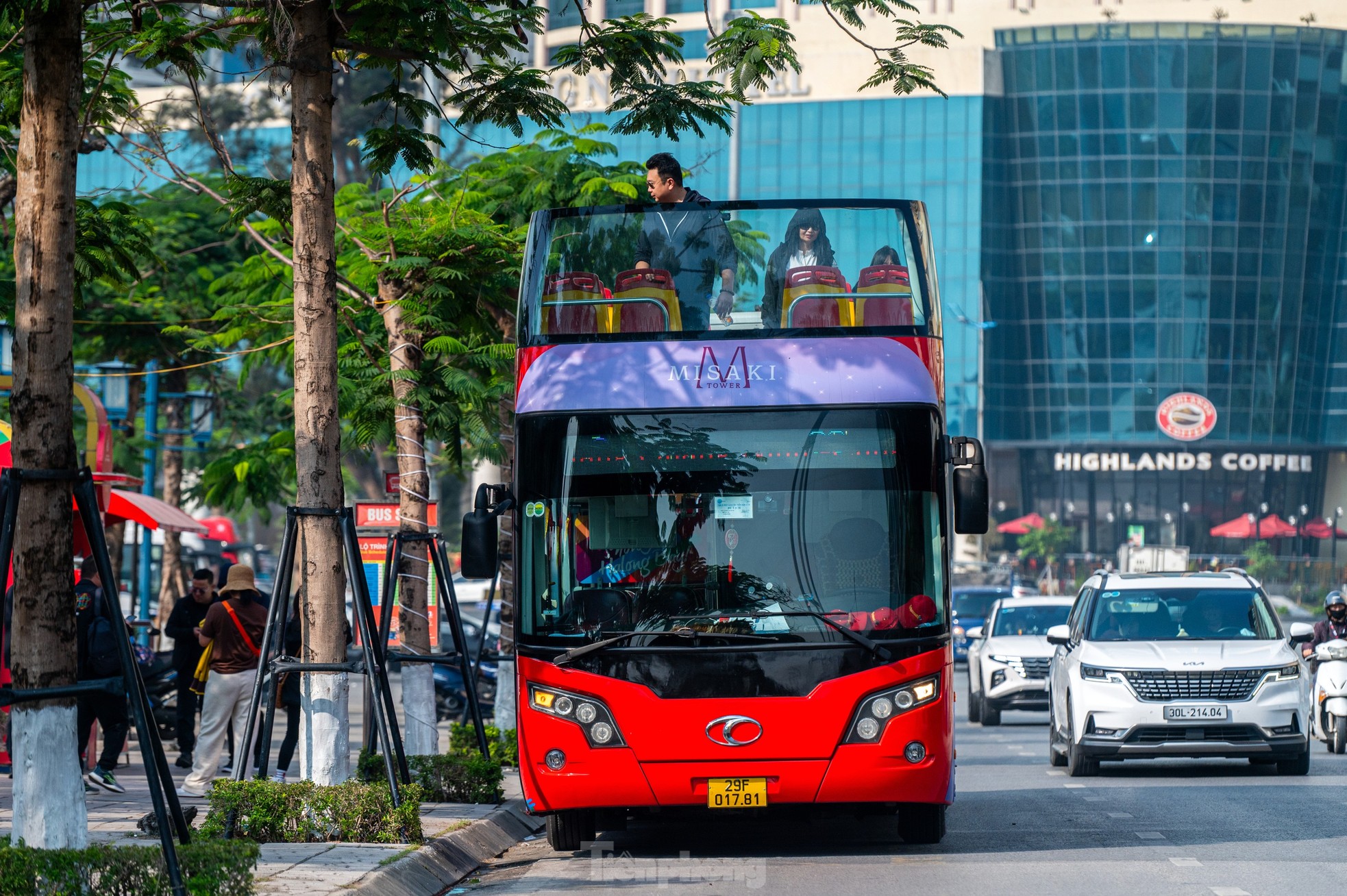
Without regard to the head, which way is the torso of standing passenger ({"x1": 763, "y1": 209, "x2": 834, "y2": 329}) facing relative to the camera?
toward the camera

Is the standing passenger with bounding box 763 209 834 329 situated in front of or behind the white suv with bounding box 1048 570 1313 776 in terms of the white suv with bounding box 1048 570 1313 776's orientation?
in front

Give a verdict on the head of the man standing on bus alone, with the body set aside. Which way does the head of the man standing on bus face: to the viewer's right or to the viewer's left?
to the viewer's left

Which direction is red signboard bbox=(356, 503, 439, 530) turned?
toward the camera

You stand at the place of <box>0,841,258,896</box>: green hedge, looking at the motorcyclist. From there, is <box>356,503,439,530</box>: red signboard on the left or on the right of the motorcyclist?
left

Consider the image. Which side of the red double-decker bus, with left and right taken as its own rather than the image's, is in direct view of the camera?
front

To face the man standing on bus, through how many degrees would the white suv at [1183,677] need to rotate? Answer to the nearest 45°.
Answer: approximately 45° to its right

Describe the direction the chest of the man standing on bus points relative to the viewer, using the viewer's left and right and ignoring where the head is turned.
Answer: facing the viewer and to the left of the viewer

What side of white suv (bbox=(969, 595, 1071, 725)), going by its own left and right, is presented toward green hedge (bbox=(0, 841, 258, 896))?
front

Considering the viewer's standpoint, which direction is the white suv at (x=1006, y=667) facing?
facing the viewer

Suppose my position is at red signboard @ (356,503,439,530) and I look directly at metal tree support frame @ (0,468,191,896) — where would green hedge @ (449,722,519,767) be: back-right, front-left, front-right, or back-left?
front-left

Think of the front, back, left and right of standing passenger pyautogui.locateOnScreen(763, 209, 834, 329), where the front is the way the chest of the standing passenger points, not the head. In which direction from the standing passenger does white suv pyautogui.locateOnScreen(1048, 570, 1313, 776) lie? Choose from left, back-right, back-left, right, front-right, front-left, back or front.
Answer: back-left
